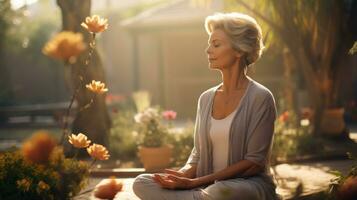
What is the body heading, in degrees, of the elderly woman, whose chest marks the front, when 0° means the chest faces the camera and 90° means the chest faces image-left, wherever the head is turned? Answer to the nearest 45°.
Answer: approximately 45°

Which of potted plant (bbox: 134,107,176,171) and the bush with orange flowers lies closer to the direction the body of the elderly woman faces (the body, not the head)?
the bush with orange flowers

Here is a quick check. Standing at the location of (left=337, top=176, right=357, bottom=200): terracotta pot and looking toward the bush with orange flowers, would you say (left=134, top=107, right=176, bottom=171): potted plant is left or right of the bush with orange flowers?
right

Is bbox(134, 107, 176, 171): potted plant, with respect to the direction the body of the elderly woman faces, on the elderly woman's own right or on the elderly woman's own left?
on the elderly woman's own right

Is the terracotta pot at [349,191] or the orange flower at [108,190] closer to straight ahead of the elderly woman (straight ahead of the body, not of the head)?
the orange flower

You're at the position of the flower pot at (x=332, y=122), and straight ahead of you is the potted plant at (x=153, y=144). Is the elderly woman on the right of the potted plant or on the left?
left

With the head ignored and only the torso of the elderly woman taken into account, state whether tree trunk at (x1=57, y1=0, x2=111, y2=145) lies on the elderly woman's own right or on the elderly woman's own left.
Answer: on the elderly woman's own right

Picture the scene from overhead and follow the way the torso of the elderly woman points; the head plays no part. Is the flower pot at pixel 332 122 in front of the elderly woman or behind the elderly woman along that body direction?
behind

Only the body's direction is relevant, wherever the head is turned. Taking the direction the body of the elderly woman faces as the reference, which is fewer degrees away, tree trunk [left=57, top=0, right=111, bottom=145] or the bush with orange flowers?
the bush with orange flowers

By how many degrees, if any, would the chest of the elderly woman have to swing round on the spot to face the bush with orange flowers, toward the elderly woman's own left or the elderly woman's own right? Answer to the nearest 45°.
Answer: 0° — they already face it
